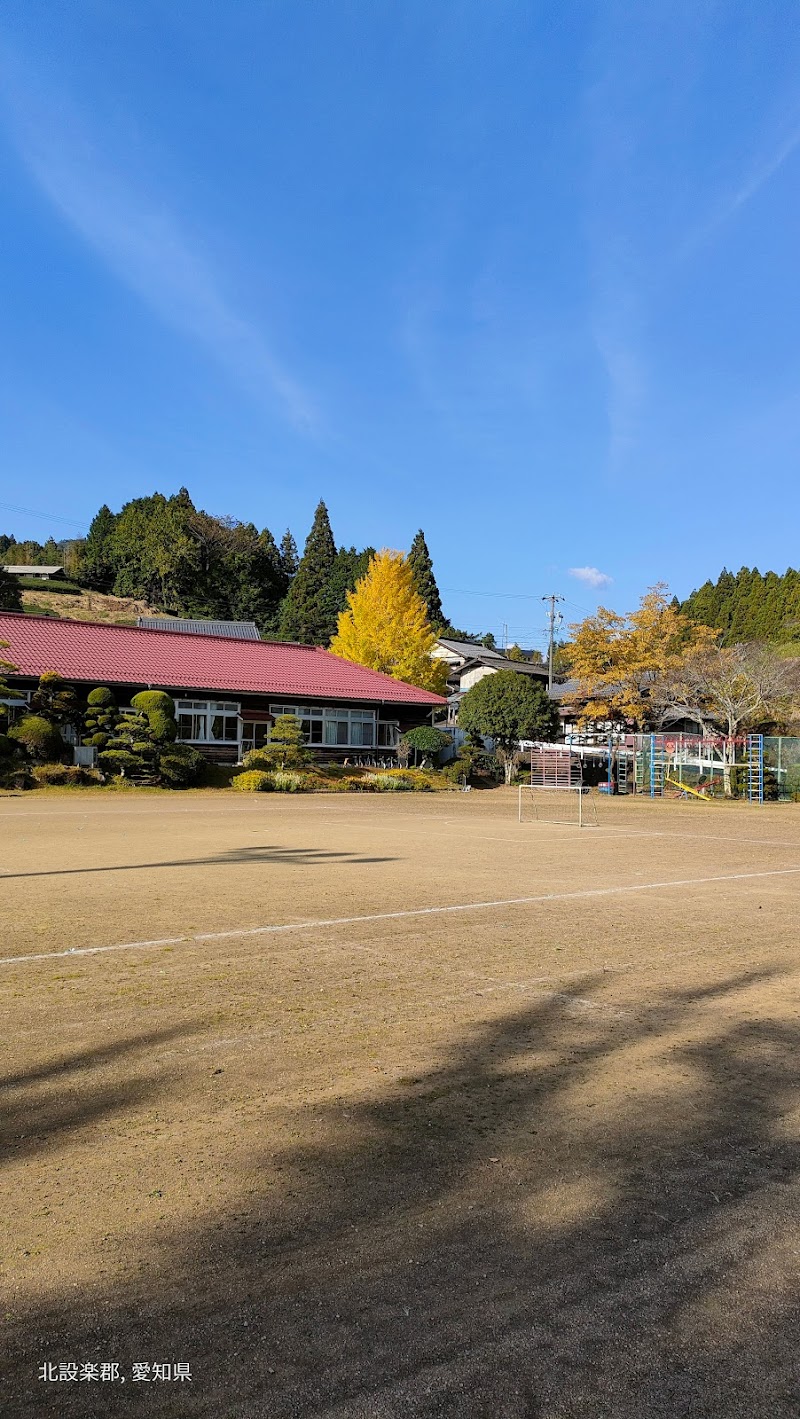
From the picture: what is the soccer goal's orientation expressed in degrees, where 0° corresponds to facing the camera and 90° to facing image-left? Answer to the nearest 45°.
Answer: approximately 45°
